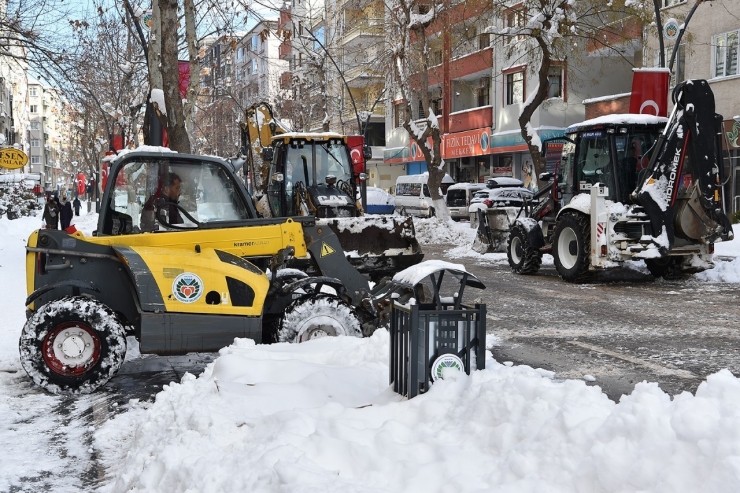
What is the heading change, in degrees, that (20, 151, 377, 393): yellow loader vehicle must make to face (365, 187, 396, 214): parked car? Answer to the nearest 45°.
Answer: approximately 90° to its left

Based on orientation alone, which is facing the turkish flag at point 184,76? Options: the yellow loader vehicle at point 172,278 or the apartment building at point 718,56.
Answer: the apartment building

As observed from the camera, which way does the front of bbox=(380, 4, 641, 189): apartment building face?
facing the viewer and to the left of the viewer

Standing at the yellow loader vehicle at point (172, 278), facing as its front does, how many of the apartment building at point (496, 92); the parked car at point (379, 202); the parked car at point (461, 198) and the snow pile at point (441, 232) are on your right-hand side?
0

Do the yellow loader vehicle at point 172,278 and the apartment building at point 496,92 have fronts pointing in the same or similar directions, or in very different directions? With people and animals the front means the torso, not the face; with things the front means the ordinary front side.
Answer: very different directions

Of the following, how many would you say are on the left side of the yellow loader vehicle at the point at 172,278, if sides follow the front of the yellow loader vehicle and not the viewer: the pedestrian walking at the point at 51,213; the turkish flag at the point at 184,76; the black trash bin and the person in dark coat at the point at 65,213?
3

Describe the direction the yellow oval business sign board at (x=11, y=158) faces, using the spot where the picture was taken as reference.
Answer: facing the viewer

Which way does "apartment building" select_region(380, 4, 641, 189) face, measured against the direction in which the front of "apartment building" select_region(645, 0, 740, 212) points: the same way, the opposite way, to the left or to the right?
the same way

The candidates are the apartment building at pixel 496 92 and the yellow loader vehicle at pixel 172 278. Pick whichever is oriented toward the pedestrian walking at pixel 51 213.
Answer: the apartment building

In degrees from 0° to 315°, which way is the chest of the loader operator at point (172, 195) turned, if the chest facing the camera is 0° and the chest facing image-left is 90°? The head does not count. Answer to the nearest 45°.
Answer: approximately 270°

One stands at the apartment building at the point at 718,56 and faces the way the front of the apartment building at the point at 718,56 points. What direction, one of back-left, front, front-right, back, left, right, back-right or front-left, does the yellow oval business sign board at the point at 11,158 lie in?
front

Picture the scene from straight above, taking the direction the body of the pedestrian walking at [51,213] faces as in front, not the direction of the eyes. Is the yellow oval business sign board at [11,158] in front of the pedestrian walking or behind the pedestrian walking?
in front

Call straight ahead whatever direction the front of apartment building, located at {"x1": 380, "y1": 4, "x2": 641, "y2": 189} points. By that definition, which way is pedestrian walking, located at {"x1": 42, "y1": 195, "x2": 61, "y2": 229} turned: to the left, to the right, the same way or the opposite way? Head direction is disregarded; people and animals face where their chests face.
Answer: to the left

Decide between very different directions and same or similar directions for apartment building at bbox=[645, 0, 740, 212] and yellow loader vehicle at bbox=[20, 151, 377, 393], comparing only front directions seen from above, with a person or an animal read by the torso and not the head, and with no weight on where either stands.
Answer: very different directions

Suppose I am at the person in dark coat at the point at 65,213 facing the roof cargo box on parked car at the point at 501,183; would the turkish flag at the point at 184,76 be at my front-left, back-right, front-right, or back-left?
front-right

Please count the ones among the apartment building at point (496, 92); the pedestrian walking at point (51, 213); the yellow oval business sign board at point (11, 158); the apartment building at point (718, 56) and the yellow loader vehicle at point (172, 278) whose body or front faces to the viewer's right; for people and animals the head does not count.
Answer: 1

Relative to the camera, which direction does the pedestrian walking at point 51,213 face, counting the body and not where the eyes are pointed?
toward the camera

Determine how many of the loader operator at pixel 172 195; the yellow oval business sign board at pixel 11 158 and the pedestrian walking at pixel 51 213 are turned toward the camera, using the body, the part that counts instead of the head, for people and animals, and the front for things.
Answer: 2

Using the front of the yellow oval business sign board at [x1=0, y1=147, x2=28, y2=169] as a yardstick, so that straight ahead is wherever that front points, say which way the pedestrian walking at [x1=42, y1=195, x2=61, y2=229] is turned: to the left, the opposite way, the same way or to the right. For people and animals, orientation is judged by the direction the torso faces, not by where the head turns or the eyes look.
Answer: the same way

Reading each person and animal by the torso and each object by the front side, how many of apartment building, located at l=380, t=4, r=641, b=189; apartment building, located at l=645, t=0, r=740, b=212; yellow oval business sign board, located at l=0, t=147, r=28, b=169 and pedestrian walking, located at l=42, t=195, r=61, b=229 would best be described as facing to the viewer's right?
0
